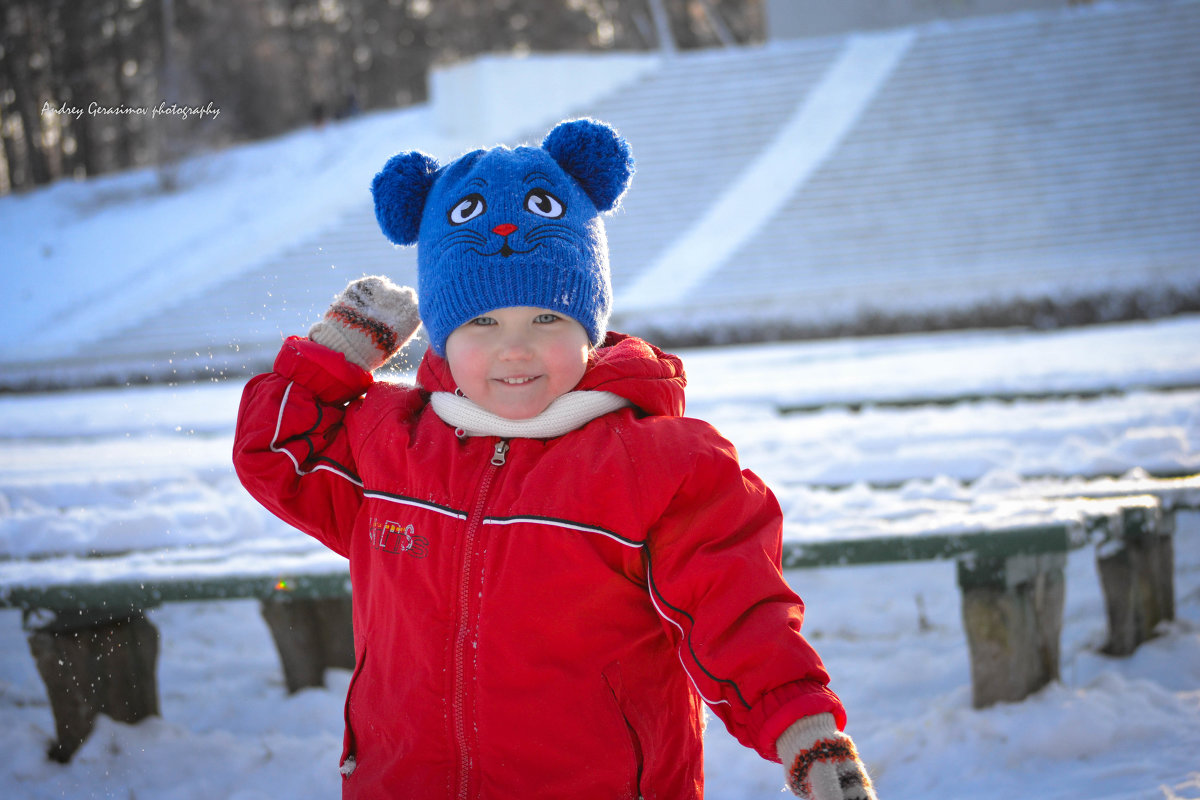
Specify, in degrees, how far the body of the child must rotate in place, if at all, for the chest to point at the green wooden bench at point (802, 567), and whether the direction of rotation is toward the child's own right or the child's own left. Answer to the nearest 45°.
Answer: approximately 135° to the child's own left

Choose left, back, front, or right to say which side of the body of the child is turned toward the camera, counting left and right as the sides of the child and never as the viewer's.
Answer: front
